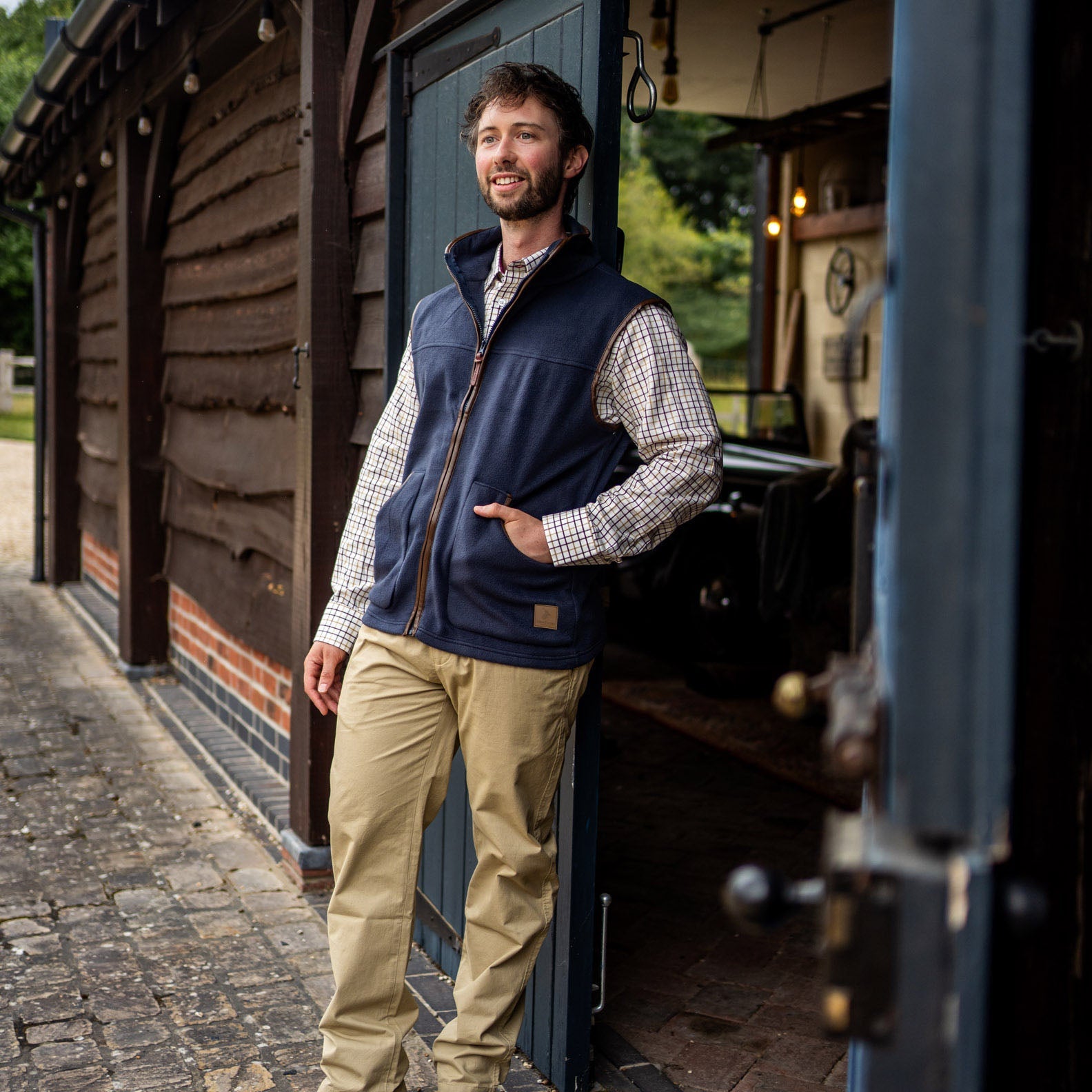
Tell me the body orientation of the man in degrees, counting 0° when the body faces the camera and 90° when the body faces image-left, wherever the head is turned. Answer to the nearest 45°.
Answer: approximately 45°
